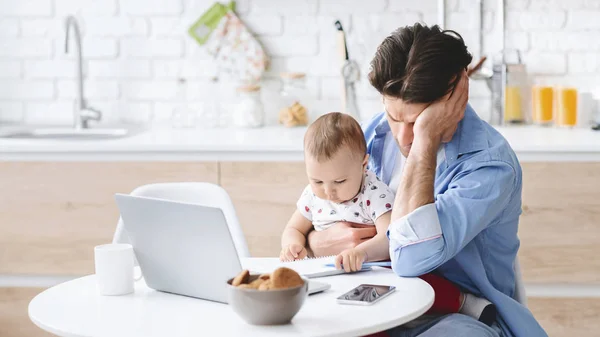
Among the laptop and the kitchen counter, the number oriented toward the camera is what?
1

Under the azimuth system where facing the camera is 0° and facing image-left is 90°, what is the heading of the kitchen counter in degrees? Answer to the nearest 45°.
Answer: approximately 0°

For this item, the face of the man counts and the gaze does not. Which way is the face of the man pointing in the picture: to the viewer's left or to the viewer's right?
to the viewer's left

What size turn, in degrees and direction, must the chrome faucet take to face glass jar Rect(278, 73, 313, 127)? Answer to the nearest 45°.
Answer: approximately 135° to its left

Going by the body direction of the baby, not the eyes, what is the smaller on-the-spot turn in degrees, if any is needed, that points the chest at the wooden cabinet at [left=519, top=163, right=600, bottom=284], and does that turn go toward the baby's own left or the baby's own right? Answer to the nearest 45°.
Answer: approximately 180°

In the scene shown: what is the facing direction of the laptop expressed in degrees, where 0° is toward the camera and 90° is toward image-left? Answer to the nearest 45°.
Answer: approximately 225°

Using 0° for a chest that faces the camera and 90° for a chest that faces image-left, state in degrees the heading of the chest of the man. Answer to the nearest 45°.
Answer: approximately 45°

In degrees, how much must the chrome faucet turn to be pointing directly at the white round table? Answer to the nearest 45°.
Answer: approximately 45° to its left
